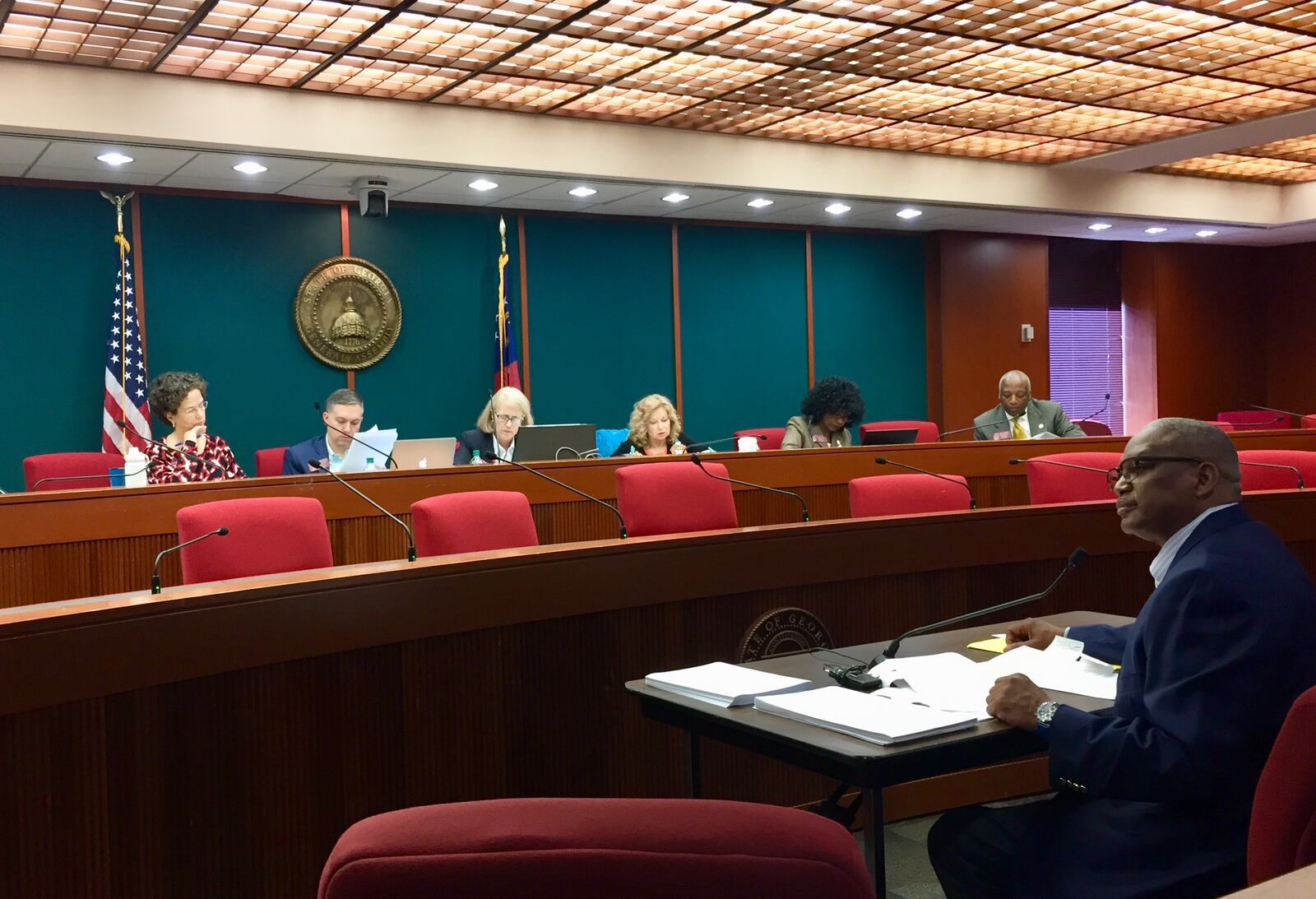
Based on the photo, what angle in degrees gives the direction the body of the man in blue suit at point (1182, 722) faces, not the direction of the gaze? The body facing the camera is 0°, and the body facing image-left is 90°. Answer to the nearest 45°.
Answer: approximately 90°

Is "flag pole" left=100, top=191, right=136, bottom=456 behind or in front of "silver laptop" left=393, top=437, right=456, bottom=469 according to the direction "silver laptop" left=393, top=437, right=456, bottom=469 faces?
in front

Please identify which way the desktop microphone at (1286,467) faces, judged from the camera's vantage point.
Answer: facing to the left of the viewer

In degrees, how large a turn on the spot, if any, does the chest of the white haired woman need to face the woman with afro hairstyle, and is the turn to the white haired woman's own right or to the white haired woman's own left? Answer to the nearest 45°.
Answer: approximately 45° to the white haired woman's own left

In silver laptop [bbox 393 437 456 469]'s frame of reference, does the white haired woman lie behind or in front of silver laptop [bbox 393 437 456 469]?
in front

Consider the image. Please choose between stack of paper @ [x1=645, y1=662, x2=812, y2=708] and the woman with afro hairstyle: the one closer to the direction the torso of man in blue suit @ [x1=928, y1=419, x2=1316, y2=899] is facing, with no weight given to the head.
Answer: the stack of paper

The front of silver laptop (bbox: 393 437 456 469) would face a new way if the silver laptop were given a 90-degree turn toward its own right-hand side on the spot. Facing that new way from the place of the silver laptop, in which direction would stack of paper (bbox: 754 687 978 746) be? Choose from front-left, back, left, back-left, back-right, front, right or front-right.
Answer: right

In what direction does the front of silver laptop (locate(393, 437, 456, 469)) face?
away from the camera

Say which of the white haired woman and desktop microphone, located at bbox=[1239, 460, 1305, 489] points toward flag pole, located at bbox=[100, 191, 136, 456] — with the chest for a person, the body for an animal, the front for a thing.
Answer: the desktop microphone

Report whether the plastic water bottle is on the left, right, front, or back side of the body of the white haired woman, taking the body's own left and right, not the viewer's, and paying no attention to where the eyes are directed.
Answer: right

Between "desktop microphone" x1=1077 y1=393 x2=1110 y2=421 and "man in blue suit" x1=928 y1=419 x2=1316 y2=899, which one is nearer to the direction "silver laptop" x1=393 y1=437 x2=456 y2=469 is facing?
the desktop microphone

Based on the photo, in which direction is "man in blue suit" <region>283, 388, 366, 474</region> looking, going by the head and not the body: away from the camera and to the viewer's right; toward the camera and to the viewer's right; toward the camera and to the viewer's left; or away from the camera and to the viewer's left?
toward the camera and to the viewer's right
